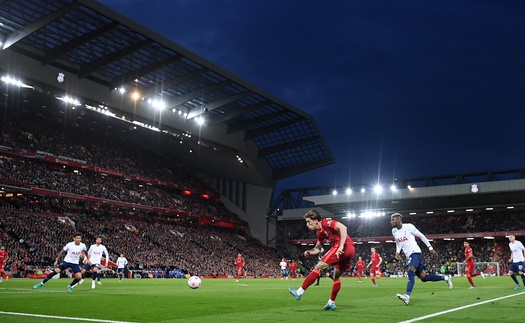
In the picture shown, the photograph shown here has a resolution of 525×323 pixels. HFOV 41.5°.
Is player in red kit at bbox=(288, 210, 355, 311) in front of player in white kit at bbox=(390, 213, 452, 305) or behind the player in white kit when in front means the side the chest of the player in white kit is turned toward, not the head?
in front

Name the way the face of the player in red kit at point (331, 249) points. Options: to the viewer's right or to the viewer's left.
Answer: to the viewer's left

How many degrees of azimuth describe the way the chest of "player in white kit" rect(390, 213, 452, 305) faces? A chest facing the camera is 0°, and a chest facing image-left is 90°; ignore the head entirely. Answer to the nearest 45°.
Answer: approximately 45°
